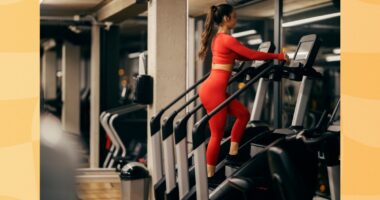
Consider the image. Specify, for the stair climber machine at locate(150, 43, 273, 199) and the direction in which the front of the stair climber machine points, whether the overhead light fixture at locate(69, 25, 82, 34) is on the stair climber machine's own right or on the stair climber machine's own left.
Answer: on the stair climber machine's own left

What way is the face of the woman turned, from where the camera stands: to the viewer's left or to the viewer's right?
to the viewer's right

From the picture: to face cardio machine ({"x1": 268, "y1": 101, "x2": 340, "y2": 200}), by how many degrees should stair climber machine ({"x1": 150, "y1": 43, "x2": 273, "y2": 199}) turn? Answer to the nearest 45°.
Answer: approximately 45° to its right

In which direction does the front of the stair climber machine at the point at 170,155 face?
to the viewer's right

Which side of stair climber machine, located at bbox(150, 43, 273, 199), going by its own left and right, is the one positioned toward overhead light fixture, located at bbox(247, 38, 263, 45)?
left

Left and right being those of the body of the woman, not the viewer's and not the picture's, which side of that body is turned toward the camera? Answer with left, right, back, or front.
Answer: right
